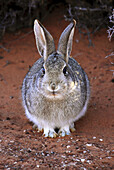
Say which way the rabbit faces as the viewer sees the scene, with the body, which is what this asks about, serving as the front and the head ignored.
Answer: toward the camera
